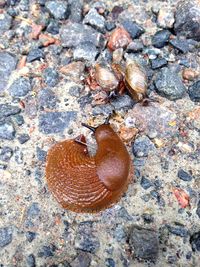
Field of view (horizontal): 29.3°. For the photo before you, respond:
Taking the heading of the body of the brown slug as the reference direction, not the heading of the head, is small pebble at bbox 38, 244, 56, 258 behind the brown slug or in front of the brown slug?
behind

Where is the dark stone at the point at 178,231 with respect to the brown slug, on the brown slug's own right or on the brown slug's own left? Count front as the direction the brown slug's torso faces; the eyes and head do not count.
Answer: on the brown slug's own right

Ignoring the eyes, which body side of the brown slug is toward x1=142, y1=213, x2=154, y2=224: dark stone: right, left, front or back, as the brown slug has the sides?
back

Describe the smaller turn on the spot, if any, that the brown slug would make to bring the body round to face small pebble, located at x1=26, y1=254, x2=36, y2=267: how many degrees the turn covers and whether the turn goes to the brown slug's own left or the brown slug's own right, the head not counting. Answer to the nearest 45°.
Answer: approximately 135° to the brown slug's own left

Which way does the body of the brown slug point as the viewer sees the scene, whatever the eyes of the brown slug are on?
away from the camera

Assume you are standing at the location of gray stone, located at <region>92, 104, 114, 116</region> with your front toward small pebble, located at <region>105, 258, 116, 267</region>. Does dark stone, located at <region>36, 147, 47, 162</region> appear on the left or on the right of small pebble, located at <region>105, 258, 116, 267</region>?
right

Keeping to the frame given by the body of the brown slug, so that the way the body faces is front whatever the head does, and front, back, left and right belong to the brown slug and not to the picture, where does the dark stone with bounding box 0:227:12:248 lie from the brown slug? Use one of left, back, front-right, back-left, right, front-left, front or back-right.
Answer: back-left

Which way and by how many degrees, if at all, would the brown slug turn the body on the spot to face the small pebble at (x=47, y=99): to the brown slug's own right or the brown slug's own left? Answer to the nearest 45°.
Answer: approximately 45° to the brown slug's own left

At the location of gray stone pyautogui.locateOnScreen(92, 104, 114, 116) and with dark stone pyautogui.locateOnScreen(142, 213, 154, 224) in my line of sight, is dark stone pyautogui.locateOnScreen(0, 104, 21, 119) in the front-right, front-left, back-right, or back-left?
back-right
